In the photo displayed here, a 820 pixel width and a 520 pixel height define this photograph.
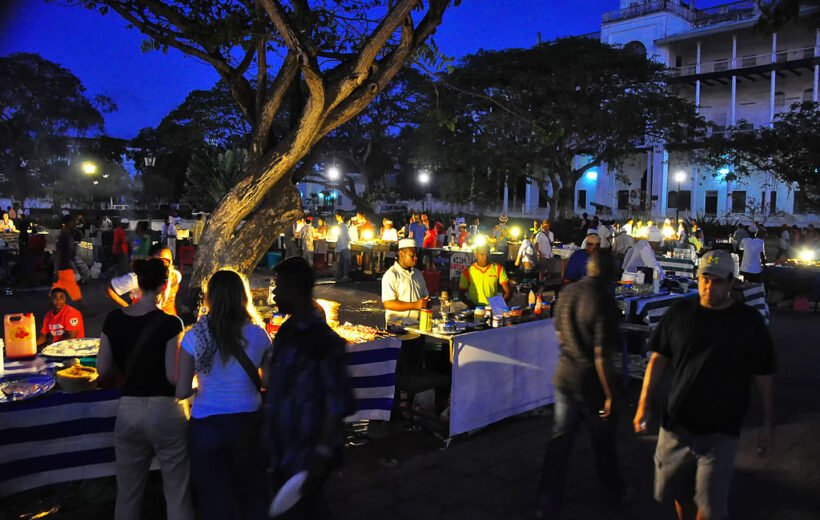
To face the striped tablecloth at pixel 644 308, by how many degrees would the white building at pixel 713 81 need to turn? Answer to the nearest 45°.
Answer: approximately 45° to its left

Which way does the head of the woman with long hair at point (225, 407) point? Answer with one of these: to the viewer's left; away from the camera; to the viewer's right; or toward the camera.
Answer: away from the camera

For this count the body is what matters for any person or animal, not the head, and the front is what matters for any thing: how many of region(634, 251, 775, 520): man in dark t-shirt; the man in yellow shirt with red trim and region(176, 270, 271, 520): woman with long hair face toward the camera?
2

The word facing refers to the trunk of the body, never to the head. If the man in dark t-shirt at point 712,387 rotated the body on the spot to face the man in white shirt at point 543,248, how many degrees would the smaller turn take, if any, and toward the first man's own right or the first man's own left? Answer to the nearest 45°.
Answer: approximately 180°

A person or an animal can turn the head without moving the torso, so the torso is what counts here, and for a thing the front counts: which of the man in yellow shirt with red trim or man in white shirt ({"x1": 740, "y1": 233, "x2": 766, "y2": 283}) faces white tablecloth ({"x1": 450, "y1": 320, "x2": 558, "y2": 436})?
the man in yellow shirt with red trim

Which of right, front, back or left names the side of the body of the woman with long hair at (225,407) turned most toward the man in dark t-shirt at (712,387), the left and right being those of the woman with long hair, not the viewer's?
right

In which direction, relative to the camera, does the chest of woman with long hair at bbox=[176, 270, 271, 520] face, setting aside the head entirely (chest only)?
away from the camera

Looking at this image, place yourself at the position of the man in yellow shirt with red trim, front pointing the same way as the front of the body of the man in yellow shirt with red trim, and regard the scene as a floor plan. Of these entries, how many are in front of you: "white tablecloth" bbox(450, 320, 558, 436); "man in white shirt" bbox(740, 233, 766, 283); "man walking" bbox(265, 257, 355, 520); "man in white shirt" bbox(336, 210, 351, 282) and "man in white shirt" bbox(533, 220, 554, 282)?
2

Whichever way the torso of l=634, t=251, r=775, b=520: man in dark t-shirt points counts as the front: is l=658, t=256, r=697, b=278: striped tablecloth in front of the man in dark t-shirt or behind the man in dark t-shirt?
behind
